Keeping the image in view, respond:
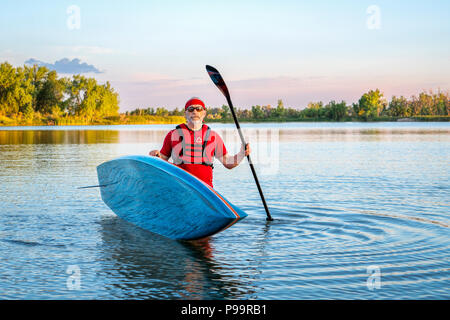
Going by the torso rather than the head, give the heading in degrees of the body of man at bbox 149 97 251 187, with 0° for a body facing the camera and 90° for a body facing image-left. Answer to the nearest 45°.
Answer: approximately 0°
